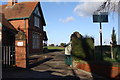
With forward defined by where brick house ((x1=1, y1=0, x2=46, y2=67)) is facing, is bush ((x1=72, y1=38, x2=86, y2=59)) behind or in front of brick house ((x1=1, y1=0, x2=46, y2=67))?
in front

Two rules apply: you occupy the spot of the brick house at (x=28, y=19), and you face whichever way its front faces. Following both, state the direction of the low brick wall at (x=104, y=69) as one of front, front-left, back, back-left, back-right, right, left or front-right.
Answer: front-right

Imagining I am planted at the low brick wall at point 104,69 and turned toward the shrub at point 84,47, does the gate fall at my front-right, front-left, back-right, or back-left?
front-left

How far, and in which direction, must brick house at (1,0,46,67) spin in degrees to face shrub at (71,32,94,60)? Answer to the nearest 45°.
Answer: approximately 45° to its right

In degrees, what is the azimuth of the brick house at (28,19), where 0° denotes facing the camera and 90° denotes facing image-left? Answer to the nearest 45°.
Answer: approximately 315°
